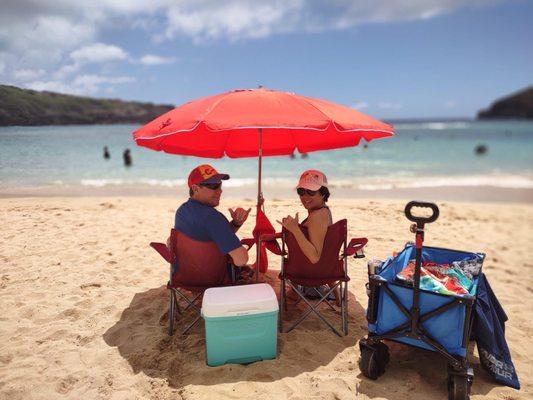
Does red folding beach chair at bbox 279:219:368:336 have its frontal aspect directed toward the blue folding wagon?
no

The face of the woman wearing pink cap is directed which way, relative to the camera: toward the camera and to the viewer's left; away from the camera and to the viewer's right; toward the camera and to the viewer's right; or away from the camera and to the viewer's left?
toward the camera and to the viewer's left

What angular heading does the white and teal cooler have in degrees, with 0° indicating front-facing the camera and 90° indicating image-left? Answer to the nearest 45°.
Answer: approximately 0°

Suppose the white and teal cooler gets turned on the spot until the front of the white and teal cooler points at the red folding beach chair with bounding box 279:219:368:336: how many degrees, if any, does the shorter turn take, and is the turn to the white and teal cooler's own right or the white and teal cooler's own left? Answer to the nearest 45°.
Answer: approximately 135° to the white and teal cooler's own left

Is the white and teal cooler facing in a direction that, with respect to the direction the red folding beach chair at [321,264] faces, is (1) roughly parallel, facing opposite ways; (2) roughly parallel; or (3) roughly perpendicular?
roughly parallel, facing opposite ways

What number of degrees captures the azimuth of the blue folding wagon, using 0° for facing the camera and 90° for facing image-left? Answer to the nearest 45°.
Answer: approximately 45°

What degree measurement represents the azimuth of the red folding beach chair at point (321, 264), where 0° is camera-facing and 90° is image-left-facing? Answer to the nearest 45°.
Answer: approximately 180°

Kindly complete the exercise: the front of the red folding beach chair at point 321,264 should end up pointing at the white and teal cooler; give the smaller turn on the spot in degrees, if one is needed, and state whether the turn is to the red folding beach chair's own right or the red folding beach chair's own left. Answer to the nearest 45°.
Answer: approximately 135° to the red folding beach chair's own left

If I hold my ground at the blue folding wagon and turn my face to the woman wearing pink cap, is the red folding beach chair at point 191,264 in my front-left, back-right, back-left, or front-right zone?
front-left

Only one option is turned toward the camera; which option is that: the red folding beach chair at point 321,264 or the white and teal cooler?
the white and teal cooler

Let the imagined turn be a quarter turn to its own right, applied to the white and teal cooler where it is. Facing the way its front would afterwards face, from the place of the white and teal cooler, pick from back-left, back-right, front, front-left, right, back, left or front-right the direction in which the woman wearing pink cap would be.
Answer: back-right

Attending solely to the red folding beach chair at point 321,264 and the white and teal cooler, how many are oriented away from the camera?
1

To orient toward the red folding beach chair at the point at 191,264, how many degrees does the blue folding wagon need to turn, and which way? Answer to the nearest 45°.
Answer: approximately 45° to its right
